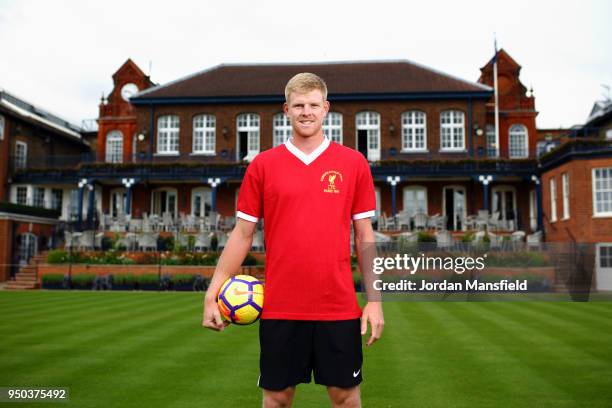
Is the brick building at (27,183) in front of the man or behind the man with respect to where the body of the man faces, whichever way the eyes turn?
behind

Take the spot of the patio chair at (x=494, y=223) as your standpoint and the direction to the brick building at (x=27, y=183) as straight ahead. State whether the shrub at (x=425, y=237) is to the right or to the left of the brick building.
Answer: left
